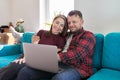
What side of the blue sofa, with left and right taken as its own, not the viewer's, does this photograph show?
front

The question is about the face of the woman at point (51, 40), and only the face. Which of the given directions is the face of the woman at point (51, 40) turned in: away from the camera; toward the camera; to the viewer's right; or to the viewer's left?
toward the camera

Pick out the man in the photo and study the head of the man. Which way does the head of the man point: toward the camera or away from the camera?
toward the camera

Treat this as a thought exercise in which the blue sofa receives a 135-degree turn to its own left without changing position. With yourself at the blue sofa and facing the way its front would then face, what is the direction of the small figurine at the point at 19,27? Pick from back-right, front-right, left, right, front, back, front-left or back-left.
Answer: left
